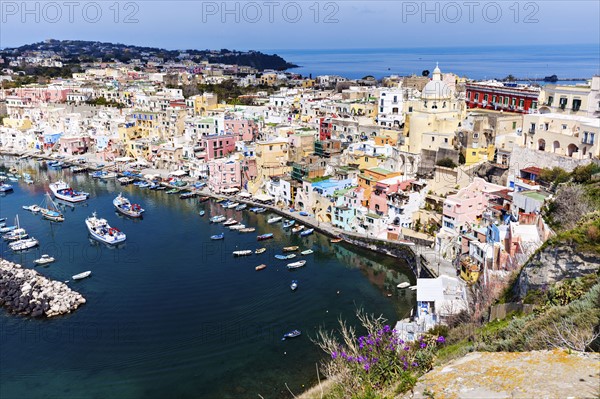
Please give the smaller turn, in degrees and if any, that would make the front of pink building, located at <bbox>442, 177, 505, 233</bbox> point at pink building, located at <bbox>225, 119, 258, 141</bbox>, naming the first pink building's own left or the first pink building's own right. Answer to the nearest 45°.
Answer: approximately 90° to the first pink building's own right

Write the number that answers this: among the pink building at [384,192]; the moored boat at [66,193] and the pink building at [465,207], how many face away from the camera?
0

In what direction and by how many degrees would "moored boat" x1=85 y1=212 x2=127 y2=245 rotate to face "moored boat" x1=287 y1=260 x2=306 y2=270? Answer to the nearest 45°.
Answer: approximately 180°

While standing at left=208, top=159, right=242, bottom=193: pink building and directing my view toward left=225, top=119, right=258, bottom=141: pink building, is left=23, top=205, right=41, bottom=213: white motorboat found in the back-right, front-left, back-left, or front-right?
back-left

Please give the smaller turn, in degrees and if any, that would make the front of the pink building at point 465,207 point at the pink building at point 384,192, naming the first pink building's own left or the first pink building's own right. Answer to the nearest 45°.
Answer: approximately 90° to the first pink building's own right

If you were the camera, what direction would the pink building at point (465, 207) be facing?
facing the viewer and to the left of the viewer

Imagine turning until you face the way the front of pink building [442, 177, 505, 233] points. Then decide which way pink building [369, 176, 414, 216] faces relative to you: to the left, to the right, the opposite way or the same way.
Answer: the same way

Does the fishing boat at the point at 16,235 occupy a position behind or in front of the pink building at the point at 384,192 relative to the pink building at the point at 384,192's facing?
in front

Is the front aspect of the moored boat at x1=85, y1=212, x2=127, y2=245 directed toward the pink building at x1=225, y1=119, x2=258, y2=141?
no
